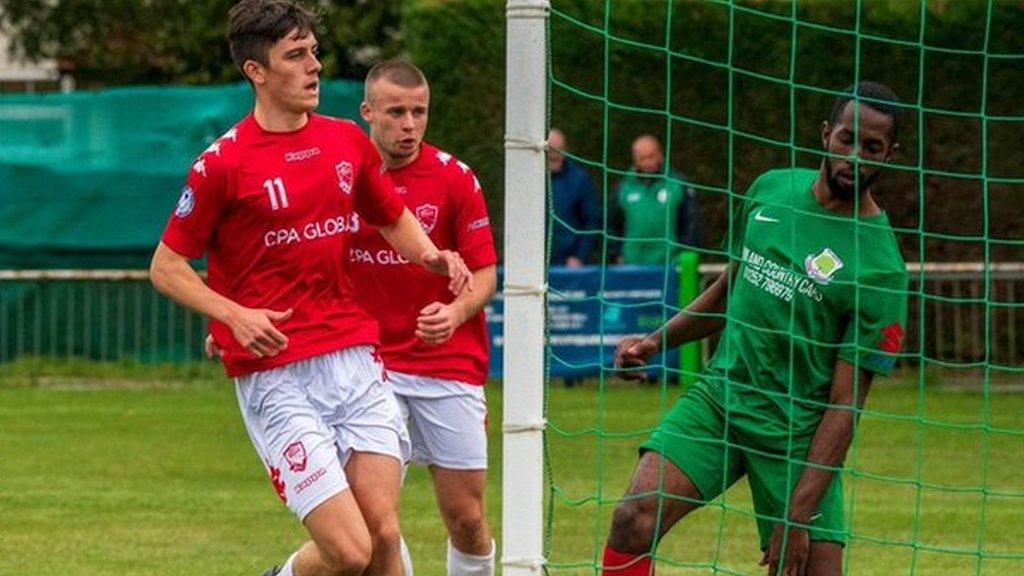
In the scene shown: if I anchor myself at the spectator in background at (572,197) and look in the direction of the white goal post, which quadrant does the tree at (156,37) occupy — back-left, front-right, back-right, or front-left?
back-right

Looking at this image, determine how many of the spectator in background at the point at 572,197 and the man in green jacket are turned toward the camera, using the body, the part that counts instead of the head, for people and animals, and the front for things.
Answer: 2

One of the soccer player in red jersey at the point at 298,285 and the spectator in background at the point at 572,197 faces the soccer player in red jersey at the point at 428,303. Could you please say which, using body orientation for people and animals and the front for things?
the spectator in background

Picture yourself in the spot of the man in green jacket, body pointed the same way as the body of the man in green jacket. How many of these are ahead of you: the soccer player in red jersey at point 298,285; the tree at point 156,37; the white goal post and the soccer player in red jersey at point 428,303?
3

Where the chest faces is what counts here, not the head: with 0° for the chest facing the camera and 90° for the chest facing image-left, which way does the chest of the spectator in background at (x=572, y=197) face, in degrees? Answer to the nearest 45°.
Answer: approximately 0°

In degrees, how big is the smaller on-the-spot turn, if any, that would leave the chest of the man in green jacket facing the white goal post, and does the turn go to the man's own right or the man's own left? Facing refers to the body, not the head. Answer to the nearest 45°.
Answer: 0° — they already face it

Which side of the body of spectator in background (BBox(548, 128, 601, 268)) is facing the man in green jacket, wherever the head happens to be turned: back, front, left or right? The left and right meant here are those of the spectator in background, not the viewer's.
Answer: left

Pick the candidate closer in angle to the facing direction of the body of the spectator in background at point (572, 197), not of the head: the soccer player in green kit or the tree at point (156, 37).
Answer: the soccer player in green kit
